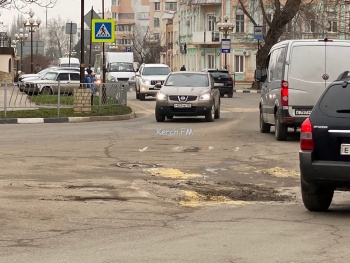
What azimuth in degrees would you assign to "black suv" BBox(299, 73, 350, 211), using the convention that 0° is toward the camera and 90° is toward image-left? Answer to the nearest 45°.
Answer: approximately 180°

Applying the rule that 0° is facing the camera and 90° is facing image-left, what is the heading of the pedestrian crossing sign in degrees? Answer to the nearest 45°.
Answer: approximately 0°

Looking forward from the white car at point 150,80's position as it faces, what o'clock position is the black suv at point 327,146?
The black suv is roughly at 12 o'clock from the white car.

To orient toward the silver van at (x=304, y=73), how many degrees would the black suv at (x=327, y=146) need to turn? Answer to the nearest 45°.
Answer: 0° — it already faces it

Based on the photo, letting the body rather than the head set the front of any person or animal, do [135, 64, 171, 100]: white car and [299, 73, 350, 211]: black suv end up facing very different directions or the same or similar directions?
very different directions

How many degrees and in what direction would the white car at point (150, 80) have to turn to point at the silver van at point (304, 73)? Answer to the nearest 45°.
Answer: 0° — it already faces it

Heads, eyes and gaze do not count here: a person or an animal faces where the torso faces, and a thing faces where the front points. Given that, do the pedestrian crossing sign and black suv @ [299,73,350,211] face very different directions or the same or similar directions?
very different directions
